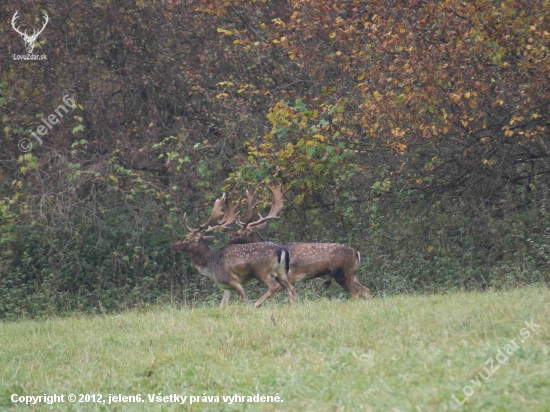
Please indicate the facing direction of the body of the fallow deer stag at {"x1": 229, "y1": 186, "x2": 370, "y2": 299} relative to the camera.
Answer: to the viewer's left

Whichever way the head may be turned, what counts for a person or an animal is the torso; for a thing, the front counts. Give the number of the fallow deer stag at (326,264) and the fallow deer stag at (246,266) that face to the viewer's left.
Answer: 2

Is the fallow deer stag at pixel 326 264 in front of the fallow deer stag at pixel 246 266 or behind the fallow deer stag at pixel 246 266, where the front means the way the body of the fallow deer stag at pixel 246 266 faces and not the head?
behind

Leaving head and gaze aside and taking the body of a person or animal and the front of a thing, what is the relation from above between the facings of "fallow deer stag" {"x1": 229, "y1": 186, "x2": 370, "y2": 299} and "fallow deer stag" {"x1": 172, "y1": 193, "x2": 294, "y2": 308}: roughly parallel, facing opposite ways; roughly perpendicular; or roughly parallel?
roughly parallel

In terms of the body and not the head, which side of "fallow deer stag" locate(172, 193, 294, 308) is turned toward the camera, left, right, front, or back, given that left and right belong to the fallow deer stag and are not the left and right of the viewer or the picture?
left

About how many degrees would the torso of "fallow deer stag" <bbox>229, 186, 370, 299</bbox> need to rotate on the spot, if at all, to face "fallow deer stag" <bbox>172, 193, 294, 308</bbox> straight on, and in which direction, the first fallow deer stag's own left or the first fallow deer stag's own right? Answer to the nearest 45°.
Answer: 0° — it already faces it
